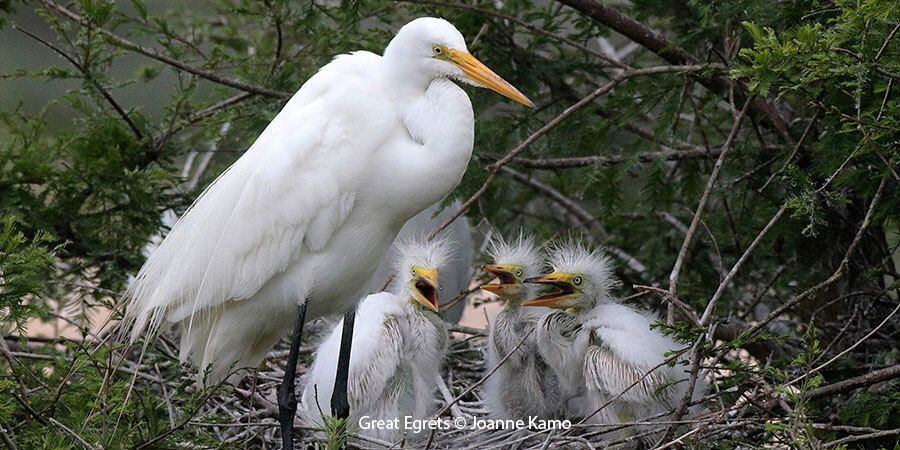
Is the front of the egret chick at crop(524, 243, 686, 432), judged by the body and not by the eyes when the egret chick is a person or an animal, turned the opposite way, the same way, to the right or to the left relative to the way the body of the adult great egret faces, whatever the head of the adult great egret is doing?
the opposite way

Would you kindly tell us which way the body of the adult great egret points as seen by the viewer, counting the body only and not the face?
to the viewer's right

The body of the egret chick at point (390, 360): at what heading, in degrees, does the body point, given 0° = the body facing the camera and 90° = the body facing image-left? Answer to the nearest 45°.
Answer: approximately 315°

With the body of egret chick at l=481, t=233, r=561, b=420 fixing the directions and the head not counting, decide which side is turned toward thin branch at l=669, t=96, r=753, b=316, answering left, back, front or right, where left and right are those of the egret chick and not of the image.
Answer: left

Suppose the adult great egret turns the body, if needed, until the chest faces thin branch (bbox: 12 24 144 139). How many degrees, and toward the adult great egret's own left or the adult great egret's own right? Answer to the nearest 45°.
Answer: approximately 135° to the adult great egret's own left

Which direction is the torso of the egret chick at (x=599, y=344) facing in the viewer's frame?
to the viewer's left
